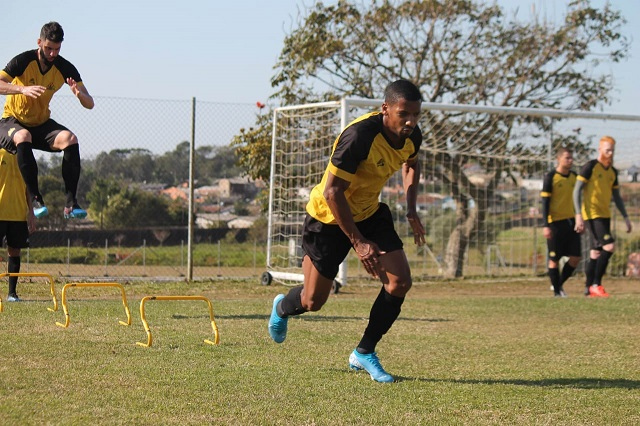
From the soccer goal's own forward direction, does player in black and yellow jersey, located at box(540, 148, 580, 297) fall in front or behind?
in front

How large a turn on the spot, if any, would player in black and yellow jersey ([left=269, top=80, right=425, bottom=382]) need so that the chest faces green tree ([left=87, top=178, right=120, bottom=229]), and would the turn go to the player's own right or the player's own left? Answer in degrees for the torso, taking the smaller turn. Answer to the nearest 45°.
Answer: approximately 180°

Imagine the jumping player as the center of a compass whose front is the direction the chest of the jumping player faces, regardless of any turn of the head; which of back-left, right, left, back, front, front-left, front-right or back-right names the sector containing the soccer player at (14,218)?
back-left

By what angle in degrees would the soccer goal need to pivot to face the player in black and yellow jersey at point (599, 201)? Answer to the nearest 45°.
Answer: approximately 45° to its right

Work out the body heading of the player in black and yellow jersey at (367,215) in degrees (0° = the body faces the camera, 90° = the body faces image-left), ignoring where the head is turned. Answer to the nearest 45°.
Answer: approximately 315°

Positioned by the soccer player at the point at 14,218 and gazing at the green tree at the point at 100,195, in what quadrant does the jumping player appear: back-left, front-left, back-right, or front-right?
back-right

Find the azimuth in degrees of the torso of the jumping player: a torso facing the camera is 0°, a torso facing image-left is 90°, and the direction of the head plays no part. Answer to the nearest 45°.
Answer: approximately 315°

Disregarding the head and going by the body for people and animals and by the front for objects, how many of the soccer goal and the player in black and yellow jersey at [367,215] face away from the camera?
0

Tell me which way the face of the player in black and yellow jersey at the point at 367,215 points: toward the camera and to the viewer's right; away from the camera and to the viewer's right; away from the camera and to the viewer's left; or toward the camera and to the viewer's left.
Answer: toward the camera and to the viewer's right

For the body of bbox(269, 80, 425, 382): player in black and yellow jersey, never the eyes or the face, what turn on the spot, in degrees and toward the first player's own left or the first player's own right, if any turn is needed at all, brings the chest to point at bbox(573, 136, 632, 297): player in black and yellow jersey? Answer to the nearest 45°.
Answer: approximately 90° to the first player's own left

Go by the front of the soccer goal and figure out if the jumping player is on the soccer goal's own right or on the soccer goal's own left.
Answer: on the soccer goal's own right

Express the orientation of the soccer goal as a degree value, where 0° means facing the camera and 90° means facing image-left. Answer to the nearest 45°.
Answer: approximately 315°

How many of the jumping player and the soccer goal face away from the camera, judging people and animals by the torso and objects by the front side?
0
